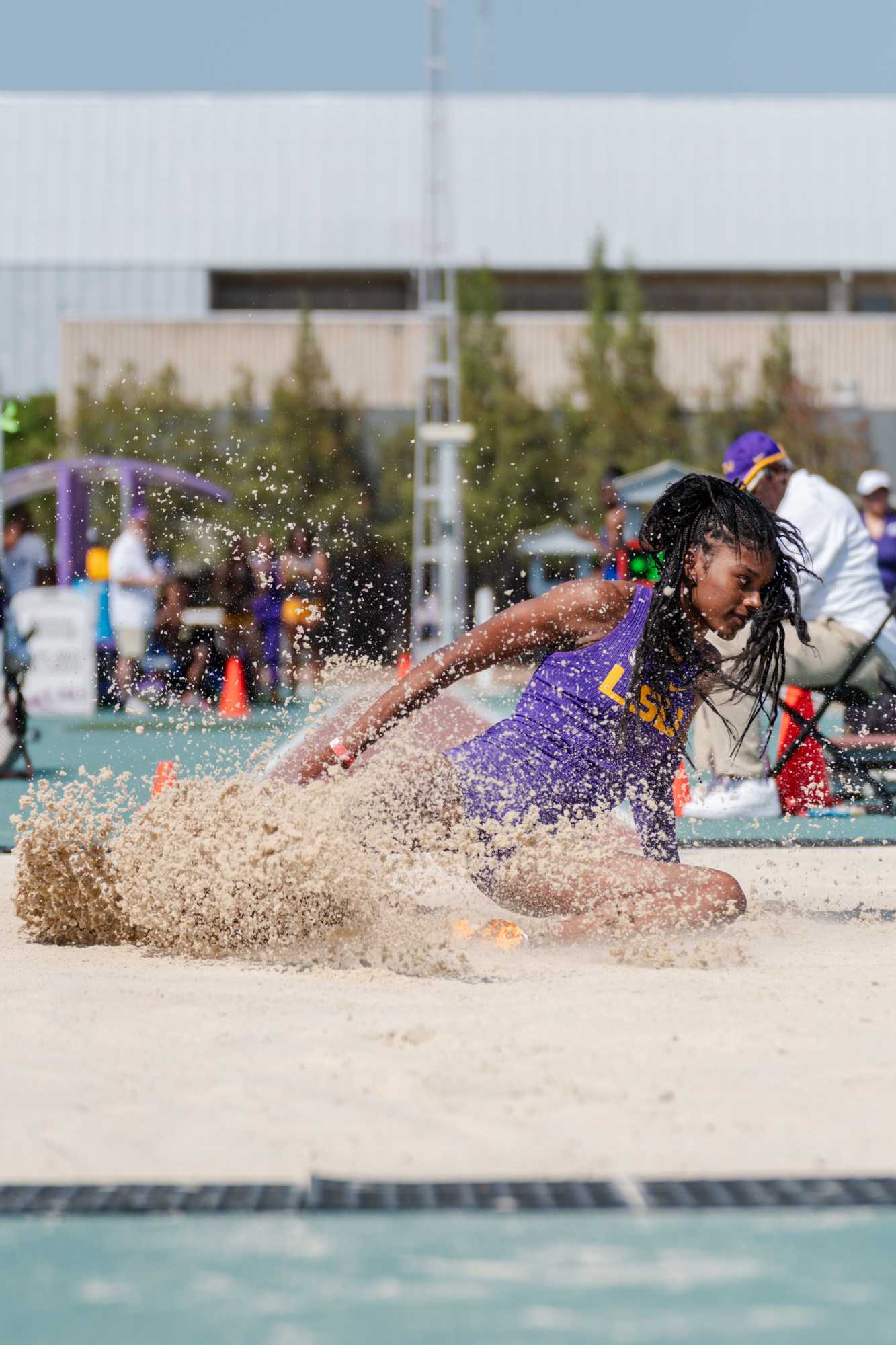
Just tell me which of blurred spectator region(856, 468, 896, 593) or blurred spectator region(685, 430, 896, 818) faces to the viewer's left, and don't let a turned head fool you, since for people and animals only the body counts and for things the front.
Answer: blurred spectator region(685, 430, 896, 818)

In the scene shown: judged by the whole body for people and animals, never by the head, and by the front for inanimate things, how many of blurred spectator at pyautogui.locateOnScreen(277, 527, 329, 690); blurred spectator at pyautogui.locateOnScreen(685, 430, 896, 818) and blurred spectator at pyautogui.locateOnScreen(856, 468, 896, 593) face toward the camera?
2

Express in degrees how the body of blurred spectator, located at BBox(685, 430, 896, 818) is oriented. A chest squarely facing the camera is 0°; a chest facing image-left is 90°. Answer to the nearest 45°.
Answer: approximately 90°

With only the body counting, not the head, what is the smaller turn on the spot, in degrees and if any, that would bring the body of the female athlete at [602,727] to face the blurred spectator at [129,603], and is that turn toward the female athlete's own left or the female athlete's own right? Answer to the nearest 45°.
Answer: approximately 135° to the female athlete's own left

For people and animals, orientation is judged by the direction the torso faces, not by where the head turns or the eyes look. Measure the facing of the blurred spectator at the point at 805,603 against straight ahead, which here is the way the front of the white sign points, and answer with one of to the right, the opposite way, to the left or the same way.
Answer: to the right

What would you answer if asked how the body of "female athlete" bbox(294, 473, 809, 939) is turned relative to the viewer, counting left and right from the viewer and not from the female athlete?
facing the viewer and to the right of the viewer

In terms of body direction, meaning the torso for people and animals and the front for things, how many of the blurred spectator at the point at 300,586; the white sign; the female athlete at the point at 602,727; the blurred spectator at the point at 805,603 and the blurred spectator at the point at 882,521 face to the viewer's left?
1

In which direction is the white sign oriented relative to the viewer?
toward the camera

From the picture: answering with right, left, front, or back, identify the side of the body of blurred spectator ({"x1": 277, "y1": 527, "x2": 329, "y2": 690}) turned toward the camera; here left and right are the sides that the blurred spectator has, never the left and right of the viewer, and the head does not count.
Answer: front

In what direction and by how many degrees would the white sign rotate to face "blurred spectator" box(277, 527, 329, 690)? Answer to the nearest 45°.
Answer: approximately 135° to its left

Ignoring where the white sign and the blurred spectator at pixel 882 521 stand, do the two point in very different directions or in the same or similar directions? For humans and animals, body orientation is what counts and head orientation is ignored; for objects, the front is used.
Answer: same or similar directions

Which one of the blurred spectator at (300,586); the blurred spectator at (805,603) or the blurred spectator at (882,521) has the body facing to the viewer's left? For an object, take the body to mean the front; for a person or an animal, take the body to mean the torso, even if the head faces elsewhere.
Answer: the blurred spectator at (805,603)

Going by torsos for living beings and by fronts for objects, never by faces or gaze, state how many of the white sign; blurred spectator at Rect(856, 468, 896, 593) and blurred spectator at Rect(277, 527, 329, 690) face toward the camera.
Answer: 3

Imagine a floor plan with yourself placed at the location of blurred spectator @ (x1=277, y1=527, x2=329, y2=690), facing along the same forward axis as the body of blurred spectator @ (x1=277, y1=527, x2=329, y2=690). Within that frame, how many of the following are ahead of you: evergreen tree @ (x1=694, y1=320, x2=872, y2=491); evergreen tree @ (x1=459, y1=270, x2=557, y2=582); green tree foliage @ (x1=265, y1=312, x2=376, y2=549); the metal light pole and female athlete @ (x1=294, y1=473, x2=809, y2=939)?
1
